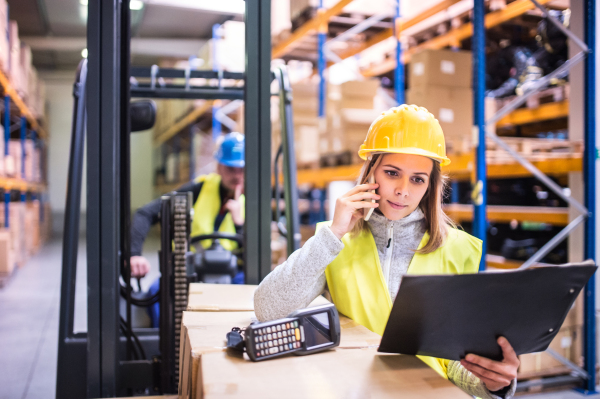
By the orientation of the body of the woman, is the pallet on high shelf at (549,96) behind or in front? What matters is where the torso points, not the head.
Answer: behind

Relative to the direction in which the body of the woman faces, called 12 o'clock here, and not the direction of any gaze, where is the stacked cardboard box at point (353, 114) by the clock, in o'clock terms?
The stacked cardboard box is roughly at 6 o'clock from the woman.

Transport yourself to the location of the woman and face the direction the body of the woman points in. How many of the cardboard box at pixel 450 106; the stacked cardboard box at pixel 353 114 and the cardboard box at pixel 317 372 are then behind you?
2

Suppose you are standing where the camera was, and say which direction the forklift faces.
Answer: facing the viewer

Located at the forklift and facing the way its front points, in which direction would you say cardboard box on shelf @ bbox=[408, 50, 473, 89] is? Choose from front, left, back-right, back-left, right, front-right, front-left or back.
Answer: back-left

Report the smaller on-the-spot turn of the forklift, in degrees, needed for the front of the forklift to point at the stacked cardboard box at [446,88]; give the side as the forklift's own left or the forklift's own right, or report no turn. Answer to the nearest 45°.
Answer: approximately 135° to the forklift's own left

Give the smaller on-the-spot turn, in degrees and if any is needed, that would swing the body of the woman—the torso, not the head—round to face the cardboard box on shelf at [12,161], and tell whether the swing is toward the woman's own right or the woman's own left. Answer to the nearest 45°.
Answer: approximately 135° to the woman's own right

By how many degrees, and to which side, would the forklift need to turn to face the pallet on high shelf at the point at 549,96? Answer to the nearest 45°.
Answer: approximately 135° to its left

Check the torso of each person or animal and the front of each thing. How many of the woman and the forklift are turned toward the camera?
2

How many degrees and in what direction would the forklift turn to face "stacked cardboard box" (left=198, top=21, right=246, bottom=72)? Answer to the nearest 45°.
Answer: approximately 180°

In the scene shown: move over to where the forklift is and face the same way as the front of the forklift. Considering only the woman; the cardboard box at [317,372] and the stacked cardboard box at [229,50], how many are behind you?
1
